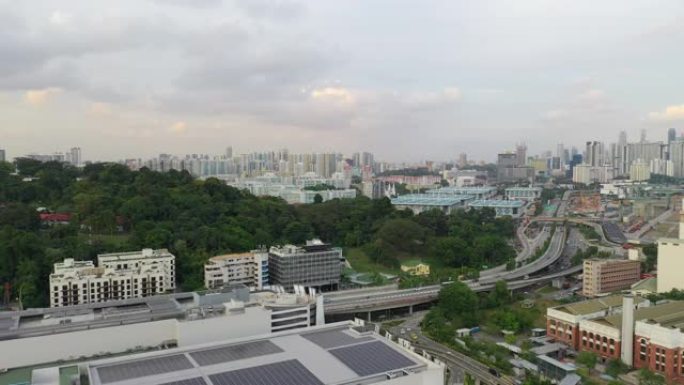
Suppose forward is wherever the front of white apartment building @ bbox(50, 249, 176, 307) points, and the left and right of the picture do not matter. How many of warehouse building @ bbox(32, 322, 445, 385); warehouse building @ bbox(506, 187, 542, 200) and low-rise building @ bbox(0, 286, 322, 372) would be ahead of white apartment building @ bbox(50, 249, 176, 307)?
2

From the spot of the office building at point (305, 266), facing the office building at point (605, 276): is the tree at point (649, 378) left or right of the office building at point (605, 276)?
right

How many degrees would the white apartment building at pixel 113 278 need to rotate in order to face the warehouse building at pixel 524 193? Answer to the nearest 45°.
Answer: approximately 135° to its left

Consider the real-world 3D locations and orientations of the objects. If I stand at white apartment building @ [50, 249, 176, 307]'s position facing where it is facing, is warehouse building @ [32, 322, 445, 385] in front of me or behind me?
in front

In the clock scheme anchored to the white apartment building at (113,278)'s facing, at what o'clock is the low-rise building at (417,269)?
The low-rise building is roughly at 9 o'clock from the white apartment building.

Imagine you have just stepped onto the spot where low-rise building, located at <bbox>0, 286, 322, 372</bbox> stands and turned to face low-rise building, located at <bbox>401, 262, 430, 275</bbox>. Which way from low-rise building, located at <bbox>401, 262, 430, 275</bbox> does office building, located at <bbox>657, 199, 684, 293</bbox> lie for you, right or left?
right

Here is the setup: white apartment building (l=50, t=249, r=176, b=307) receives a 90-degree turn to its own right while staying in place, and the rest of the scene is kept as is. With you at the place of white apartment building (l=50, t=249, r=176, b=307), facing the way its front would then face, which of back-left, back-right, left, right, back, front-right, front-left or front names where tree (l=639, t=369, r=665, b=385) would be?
back-left

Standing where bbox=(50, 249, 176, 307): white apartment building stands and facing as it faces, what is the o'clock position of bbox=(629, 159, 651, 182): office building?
The office building is roughly at 8 o'clock from the white apartment building.

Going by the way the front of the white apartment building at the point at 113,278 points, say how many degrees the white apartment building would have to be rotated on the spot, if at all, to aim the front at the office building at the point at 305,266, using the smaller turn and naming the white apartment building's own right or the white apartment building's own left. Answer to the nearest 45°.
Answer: approximately 90° to the white apartment building's own left

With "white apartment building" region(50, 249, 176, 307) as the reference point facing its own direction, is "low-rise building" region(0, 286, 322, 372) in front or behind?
in front

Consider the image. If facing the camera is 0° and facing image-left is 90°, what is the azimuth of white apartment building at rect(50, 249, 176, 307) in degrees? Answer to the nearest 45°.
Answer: approximately 0°

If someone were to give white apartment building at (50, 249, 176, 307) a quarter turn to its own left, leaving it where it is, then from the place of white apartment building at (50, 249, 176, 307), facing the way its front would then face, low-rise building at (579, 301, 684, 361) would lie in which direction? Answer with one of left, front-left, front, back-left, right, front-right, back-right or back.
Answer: front-right

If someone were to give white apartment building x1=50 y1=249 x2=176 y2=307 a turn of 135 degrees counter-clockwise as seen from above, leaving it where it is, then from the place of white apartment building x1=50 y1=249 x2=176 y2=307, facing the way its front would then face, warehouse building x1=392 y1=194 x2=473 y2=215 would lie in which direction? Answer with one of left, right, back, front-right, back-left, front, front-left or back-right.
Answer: front

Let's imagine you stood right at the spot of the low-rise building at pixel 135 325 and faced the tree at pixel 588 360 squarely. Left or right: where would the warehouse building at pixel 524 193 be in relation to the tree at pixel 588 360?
left

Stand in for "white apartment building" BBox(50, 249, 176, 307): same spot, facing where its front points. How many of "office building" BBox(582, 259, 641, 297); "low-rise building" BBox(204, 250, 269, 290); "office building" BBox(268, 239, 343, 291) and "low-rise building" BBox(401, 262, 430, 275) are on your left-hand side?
4
